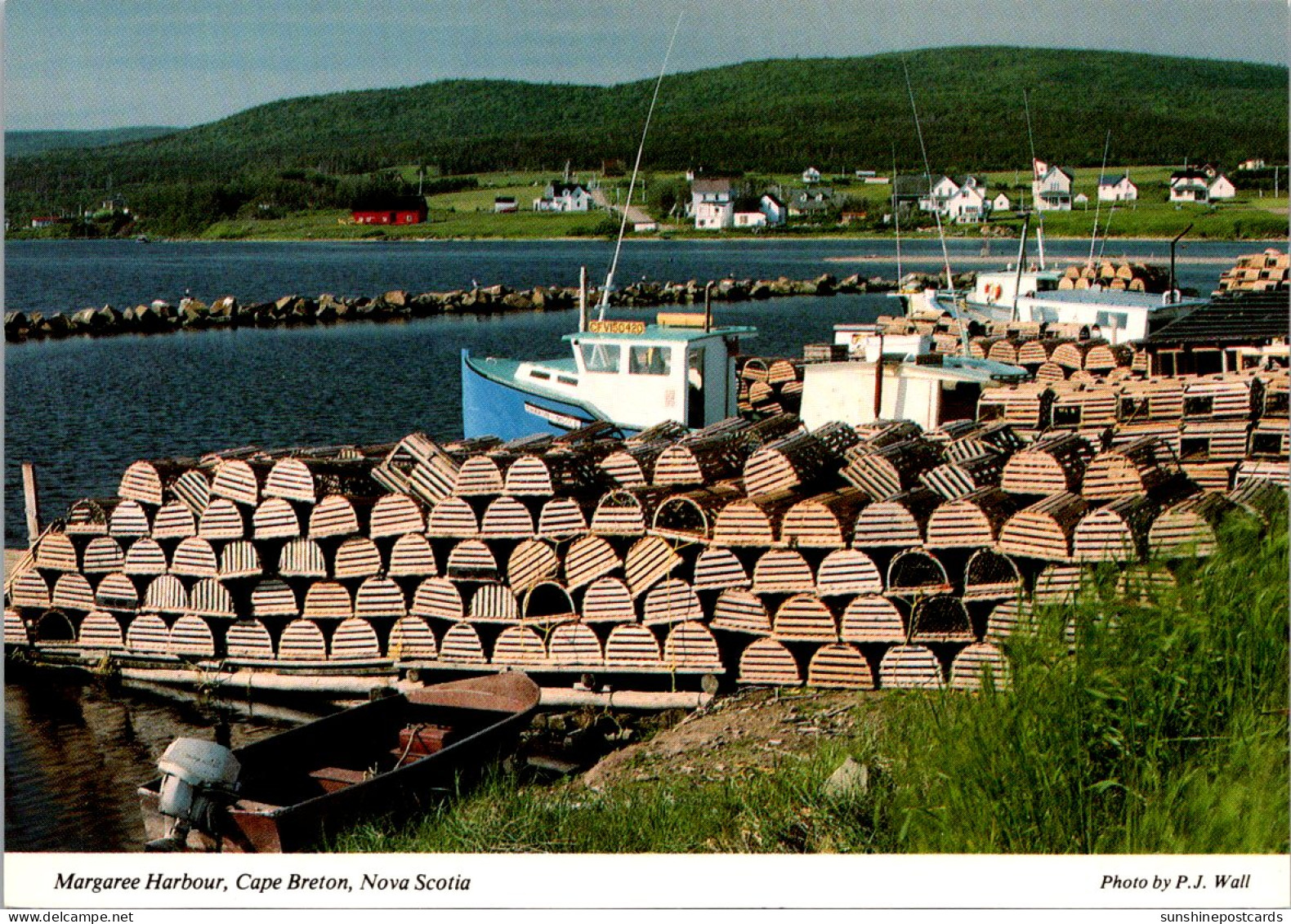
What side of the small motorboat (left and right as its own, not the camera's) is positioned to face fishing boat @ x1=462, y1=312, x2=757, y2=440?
front

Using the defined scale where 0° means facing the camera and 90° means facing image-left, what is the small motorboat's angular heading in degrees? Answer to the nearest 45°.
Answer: approximately 225°
